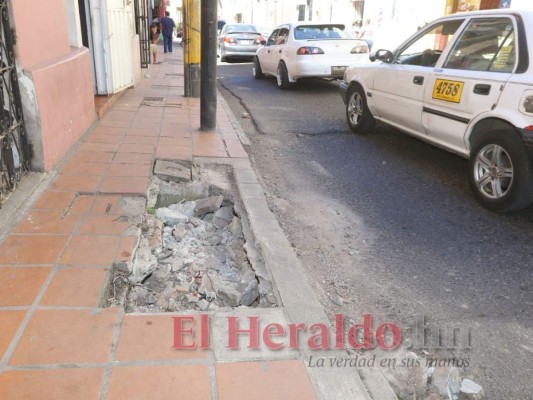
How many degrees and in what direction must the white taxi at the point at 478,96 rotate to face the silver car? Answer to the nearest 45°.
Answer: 0° — it already faces it

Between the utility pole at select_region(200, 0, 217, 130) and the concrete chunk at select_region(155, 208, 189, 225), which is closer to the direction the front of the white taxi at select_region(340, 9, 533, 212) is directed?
the utility pole

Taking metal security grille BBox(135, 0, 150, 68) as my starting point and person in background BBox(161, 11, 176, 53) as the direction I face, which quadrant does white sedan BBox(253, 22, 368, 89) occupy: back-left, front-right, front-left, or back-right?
back-right

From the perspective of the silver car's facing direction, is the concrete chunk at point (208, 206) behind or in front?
behind

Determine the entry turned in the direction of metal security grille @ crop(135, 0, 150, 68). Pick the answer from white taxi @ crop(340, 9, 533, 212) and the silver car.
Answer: the white taxi

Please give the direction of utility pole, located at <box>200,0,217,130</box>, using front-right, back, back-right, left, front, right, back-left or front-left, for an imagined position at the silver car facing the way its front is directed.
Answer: back

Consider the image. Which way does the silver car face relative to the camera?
away from the camera

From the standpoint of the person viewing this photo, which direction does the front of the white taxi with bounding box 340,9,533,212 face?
facing away from the viewer and to the left of the viewer

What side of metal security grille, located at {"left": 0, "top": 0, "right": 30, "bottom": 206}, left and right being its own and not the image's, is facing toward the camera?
right

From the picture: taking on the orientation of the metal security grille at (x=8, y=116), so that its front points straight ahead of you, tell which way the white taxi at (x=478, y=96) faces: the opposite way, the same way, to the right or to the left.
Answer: to the left

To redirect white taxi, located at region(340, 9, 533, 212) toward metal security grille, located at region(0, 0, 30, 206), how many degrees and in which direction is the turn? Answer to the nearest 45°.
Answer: approximately 90° to its left
